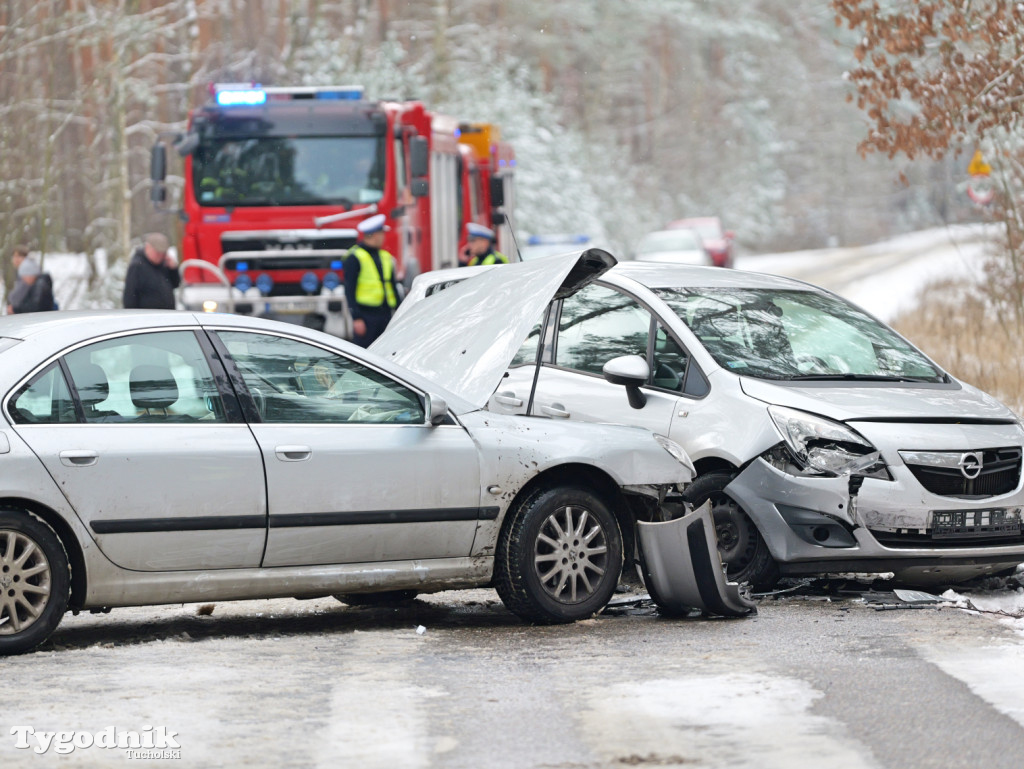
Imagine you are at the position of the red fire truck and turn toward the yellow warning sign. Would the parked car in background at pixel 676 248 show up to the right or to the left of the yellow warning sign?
left

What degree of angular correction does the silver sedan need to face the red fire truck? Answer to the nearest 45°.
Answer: approximately 90° to its left

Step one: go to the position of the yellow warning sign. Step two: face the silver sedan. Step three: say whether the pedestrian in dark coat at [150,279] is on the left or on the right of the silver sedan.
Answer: right

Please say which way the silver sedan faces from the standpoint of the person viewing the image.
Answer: facing to the right of the viewer

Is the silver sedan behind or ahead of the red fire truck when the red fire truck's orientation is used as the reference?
ahead

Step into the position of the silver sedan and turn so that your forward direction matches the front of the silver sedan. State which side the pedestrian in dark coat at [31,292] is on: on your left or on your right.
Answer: on your left

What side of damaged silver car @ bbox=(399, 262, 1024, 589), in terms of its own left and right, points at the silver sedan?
right

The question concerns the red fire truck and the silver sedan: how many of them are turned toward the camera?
1

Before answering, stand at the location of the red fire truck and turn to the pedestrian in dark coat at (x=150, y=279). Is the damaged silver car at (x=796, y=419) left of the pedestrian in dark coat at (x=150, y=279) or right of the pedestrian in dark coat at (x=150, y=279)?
left

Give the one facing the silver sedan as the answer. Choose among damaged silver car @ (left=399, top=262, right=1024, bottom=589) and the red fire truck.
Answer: the red fire truck

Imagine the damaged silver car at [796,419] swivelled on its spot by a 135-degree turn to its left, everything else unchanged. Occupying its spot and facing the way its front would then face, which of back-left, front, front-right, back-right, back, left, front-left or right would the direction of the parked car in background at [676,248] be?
front

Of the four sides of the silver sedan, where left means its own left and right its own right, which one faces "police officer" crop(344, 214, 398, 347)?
left

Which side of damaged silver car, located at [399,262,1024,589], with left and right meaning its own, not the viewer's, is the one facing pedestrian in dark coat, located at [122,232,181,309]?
back
